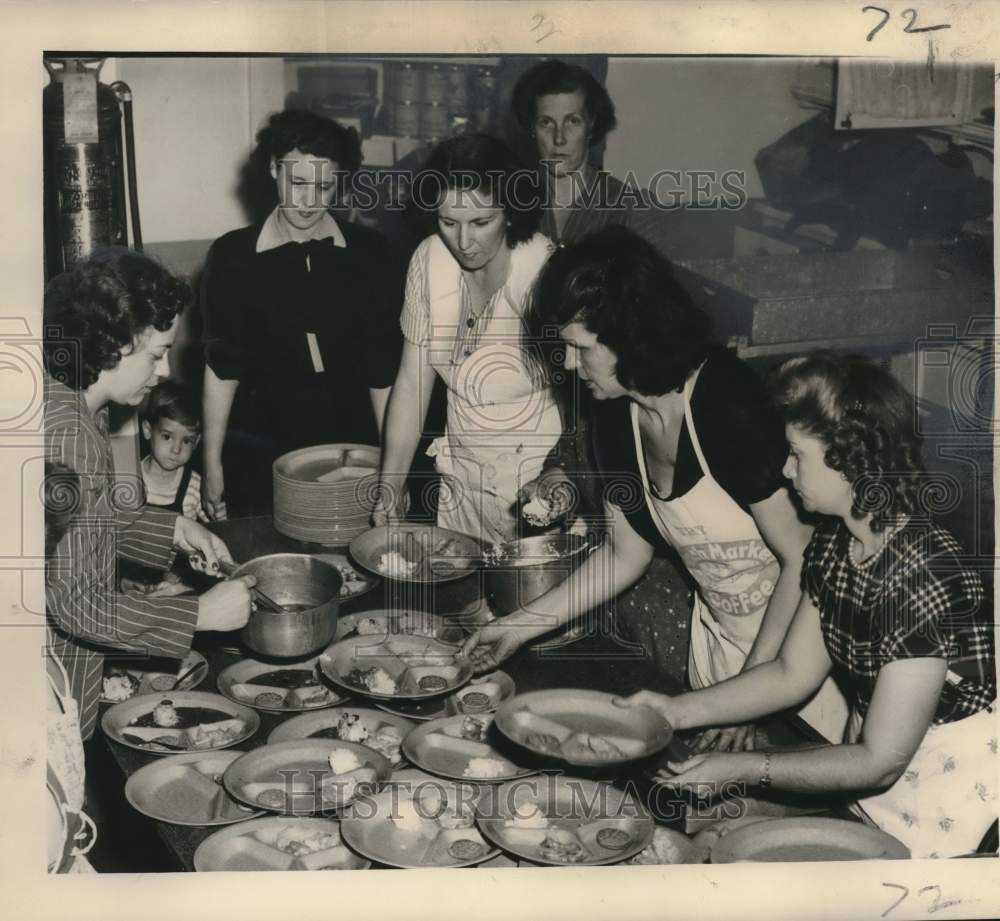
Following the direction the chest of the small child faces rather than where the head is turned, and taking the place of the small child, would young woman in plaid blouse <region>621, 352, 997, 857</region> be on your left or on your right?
on your left

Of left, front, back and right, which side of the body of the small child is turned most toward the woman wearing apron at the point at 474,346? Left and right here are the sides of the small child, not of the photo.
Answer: left

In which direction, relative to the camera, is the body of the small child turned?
toward the camera

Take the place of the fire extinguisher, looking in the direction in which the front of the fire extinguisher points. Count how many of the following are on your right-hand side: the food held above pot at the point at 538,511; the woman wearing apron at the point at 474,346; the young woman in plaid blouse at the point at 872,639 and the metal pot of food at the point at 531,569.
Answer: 0

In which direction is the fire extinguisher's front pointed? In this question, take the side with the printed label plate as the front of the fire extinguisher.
toward the camera

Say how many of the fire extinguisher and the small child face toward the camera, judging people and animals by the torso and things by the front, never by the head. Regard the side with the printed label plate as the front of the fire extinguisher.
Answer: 2

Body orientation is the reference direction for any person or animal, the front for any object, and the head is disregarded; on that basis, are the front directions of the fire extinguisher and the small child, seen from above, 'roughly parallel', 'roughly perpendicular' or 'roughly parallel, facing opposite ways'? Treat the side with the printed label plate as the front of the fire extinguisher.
roughly parallel

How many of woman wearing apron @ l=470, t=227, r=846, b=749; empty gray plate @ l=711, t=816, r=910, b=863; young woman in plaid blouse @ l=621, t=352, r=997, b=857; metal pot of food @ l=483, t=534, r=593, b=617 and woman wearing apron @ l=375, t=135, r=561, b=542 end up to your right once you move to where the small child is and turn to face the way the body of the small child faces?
0

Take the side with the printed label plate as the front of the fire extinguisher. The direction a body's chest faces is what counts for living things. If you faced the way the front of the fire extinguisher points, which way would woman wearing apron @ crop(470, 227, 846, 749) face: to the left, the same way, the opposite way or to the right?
to the right

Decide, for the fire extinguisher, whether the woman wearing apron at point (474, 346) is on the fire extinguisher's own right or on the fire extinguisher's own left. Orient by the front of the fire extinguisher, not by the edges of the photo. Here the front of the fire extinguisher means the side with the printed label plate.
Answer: on the fire extinguisher's own left

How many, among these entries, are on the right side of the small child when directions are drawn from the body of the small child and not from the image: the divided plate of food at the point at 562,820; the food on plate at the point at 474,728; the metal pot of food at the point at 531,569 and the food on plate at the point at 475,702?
0

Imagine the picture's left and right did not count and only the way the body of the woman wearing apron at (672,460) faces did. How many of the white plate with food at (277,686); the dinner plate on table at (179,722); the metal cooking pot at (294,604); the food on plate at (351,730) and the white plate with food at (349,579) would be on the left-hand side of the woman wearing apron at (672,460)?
0

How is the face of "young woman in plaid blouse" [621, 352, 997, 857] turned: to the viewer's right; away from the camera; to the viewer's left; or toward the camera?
to the viewer's left

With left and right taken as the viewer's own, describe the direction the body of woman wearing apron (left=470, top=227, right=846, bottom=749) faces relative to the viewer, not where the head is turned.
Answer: facing the viewer and to the left of the viewer
